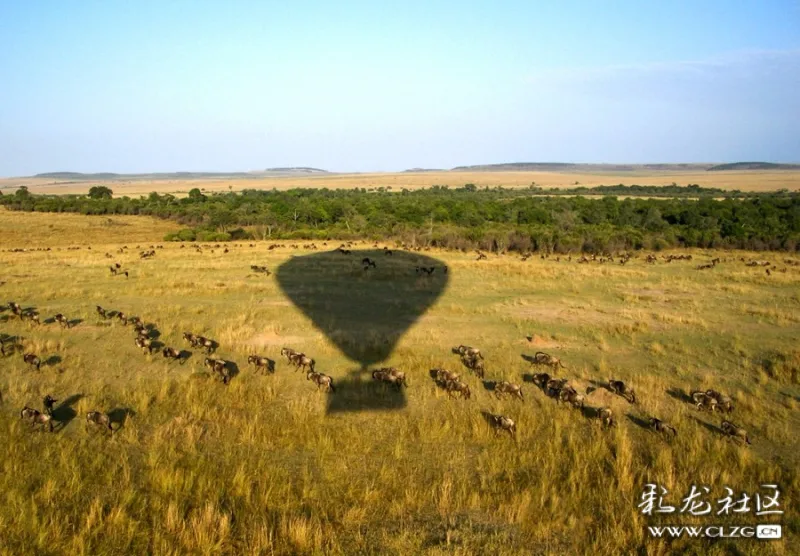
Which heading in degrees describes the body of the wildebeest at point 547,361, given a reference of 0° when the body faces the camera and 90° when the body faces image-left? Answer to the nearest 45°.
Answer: approximately 90°

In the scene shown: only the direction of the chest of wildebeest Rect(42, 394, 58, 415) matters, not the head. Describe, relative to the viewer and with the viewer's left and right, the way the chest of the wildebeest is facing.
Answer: facing the viewer and to the right of the viewer

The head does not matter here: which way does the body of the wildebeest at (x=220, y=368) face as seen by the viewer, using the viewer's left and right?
facing to the left of the viewer
